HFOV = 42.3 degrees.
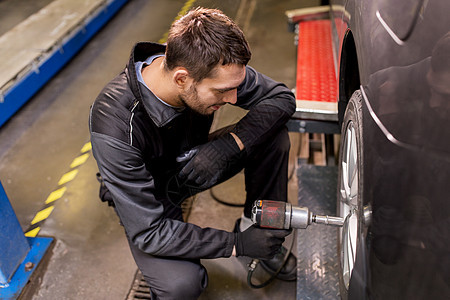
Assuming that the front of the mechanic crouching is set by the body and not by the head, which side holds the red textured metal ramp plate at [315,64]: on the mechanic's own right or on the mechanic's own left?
on the mechanic's own left

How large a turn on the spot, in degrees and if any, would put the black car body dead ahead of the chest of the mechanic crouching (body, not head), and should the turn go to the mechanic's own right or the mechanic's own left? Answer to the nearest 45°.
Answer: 0° — they already face it

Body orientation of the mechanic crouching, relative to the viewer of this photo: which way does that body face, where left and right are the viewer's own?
facing the viewer and to the right of the viewer

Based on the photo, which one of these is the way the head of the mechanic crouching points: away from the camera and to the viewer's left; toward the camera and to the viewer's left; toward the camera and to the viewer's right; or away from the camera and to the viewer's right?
toward the camera and to the viewer's right
